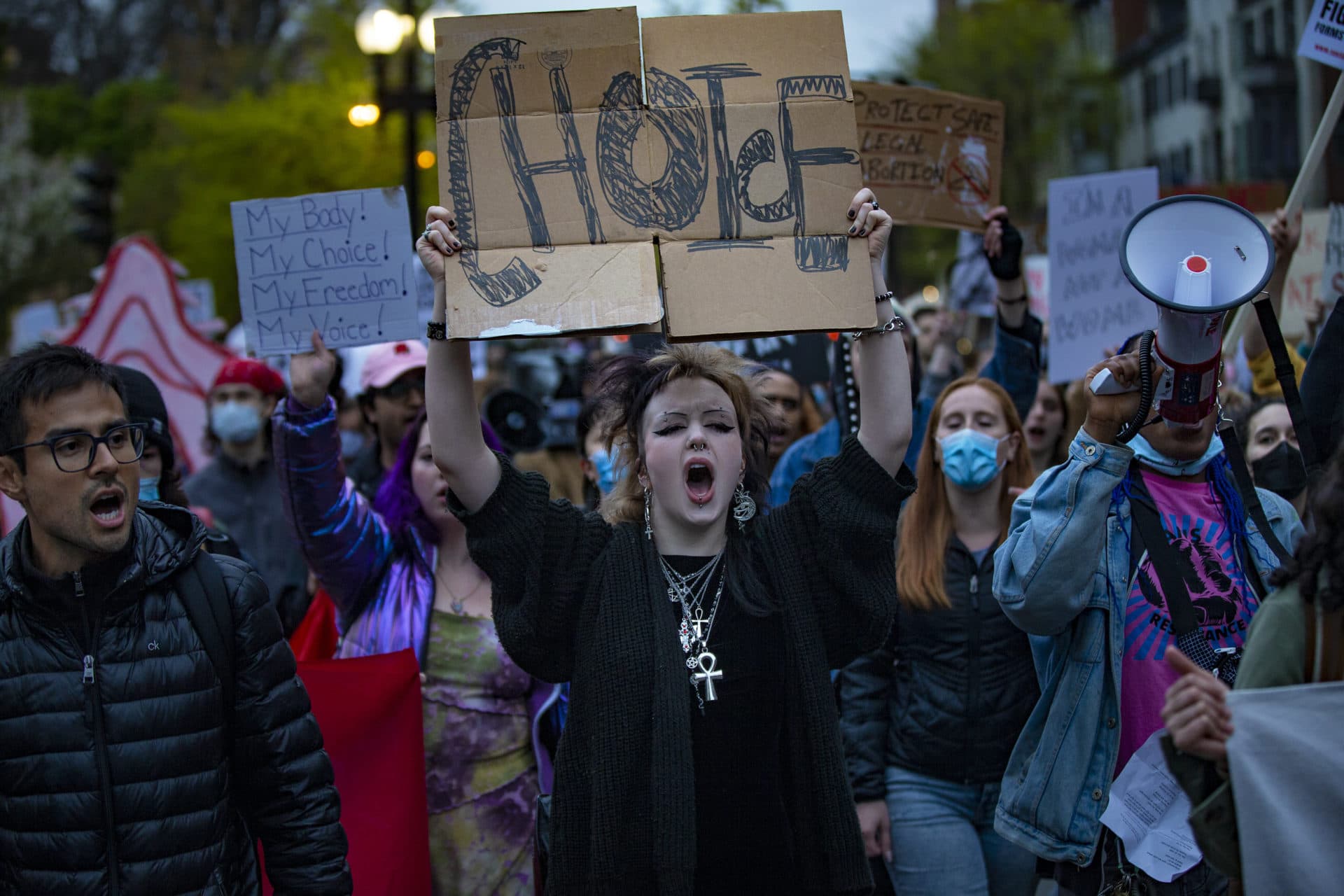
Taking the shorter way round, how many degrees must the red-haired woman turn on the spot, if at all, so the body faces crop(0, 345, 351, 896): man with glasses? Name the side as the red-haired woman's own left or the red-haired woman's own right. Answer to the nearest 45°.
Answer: approximately 45° to the red-haired woman's own right

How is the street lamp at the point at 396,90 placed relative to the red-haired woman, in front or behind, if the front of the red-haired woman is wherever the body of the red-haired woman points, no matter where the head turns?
behind

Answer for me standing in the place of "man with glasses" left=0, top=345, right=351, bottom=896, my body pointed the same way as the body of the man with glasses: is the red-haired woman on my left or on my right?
on my left

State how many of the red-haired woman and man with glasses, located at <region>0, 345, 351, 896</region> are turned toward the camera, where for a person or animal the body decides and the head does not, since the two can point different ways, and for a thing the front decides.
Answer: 2

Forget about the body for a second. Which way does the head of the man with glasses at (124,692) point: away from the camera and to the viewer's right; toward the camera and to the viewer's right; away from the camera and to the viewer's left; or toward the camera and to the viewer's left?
toward the camera and to the viewer's right

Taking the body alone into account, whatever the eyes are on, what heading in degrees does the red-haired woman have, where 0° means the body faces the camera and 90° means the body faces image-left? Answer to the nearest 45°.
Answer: approximately 0°

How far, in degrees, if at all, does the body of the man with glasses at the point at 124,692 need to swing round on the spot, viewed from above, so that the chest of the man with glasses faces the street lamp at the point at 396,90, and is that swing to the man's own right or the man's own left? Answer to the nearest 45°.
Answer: approximately 180°

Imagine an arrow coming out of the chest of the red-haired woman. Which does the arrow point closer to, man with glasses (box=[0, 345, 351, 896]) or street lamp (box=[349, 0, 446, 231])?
the man with glasses
